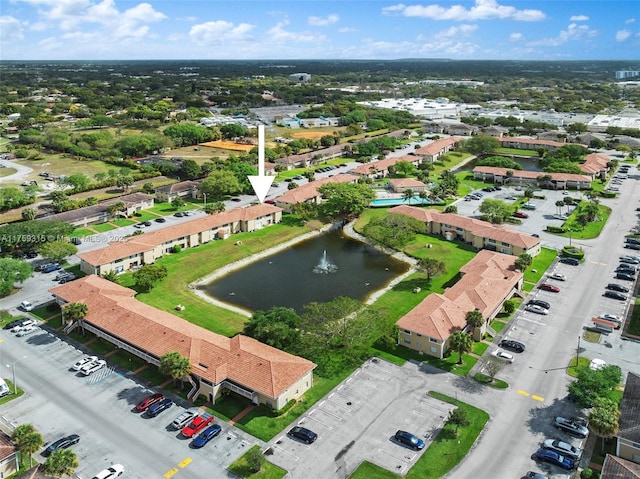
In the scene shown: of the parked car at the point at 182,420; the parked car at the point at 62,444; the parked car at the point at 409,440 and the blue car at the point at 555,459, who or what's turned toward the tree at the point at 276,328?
the parked car at the point at 182,420

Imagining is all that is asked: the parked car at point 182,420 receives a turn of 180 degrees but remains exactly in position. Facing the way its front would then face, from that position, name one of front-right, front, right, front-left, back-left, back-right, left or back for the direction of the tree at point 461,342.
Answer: back-left

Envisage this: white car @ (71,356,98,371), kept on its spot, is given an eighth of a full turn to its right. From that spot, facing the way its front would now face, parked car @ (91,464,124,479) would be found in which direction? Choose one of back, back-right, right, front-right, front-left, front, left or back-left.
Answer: right

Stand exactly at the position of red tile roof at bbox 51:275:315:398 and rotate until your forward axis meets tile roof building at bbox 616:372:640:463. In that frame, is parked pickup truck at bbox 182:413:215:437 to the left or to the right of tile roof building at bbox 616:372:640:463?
right

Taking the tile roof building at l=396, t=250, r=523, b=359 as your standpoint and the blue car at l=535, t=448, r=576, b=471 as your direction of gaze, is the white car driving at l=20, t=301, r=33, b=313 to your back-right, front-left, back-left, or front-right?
back-right

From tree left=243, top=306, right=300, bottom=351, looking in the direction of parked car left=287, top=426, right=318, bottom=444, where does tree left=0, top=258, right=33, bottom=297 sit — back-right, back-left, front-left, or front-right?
back-right

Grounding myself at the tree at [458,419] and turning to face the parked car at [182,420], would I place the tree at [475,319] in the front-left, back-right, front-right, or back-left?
back-right

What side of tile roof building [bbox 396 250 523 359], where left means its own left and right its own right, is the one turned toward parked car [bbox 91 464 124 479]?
right

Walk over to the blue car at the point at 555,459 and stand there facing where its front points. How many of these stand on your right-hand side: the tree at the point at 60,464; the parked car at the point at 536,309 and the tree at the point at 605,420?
1

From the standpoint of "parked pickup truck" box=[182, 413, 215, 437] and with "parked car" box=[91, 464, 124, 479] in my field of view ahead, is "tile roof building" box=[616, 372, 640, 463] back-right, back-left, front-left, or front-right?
back-left

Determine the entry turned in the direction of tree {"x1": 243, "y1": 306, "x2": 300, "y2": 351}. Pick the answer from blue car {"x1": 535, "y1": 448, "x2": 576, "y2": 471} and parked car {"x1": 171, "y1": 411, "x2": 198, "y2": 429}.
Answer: the parked car

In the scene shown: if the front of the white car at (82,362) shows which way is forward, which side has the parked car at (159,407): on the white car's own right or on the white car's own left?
on the white car's own right
